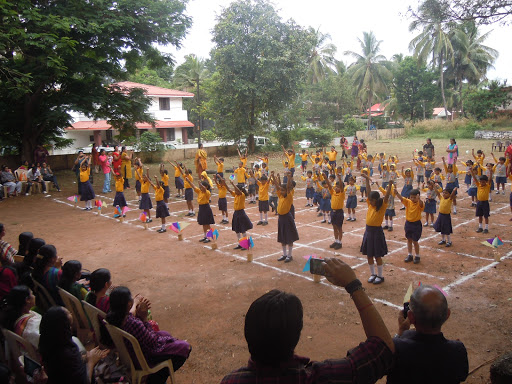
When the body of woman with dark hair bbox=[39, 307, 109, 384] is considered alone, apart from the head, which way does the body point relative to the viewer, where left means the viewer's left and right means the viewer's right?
facing away from the viewer and to the right of the viewer

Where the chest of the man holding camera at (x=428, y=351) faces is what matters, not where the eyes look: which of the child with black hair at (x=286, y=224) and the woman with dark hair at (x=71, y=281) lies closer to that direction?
the child with black hair

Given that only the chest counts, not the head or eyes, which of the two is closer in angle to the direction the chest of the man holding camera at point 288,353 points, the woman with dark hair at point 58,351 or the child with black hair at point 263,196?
the child with black hair

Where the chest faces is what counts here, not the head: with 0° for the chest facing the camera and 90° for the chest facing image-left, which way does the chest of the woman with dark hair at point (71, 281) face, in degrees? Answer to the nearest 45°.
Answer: approximately 225°

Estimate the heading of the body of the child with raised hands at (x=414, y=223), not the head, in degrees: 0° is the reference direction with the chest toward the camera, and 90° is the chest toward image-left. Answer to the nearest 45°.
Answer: approximately 0°

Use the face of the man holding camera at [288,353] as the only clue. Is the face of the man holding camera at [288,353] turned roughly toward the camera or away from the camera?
away from the camera

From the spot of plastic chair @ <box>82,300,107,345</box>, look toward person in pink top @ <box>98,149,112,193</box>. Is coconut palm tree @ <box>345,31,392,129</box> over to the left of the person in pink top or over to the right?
right

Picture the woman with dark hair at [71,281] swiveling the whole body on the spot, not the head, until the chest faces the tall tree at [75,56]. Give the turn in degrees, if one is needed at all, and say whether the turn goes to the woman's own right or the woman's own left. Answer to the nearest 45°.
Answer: approximately 45° to the woman's own left

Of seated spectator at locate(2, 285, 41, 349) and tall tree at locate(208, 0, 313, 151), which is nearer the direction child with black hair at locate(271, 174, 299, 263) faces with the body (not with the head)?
the seated spectator

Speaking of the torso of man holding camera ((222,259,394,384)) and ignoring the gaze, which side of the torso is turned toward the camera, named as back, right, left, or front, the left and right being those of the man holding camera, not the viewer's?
back

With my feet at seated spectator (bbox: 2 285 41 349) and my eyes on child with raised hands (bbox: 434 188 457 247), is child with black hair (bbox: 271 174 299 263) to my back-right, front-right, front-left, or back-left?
front-left

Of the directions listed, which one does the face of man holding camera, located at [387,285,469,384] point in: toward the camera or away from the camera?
away from the camera

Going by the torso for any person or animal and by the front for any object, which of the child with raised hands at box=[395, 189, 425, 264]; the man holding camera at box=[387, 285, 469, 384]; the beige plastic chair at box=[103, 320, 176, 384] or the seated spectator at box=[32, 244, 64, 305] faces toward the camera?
the child with raised hands

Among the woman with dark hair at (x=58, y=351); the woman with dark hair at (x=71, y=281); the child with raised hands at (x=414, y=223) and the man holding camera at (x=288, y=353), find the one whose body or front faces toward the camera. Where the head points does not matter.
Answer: the child with raised hands

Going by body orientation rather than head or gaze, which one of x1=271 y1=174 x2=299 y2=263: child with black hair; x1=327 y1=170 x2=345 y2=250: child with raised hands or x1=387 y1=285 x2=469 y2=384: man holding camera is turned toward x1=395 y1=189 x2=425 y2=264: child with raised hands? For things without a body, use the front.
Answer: the man holding camera

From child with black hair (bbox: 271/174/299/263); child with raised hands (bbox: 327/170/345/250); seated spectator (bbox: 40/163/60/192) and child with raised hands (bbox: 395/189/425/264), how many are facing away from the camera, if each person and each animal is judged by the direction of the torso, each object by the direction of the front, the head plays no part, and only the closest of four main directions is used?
0

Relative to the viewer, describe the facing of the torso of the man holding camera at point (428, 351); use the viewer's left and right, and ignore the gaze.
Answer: facing away from the viewer

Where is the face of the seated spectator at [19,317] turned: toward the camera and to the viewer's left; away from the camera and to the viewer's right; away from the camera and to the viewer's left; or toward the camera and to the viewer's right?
away from the camera and to the viewer's right

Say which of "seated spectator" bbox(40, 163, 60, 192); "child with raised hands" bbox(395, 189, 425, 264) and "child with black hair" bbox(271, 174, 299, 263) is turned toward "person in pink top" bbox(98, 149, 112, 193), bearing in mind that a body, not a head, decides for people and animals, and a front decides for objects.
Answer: the seated spectator

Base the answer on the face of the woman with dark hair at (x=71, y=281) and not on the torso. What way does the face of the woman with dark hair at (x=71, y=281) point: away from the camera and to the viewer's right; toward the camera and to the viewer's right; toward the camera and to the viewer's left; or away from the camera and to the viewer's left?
away from the camera and to the viewer's right

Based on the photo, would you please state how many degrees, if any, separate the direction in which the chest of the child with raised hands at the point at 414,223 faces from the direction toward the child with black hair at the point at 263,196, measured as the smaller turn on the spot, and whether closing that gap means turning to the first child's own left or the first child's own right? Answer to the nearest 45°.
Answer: approximately 135° to the first child's own right

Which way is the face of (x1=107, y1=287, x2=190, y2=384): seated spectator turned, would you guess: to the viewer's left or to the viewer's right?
to the viewer's right
